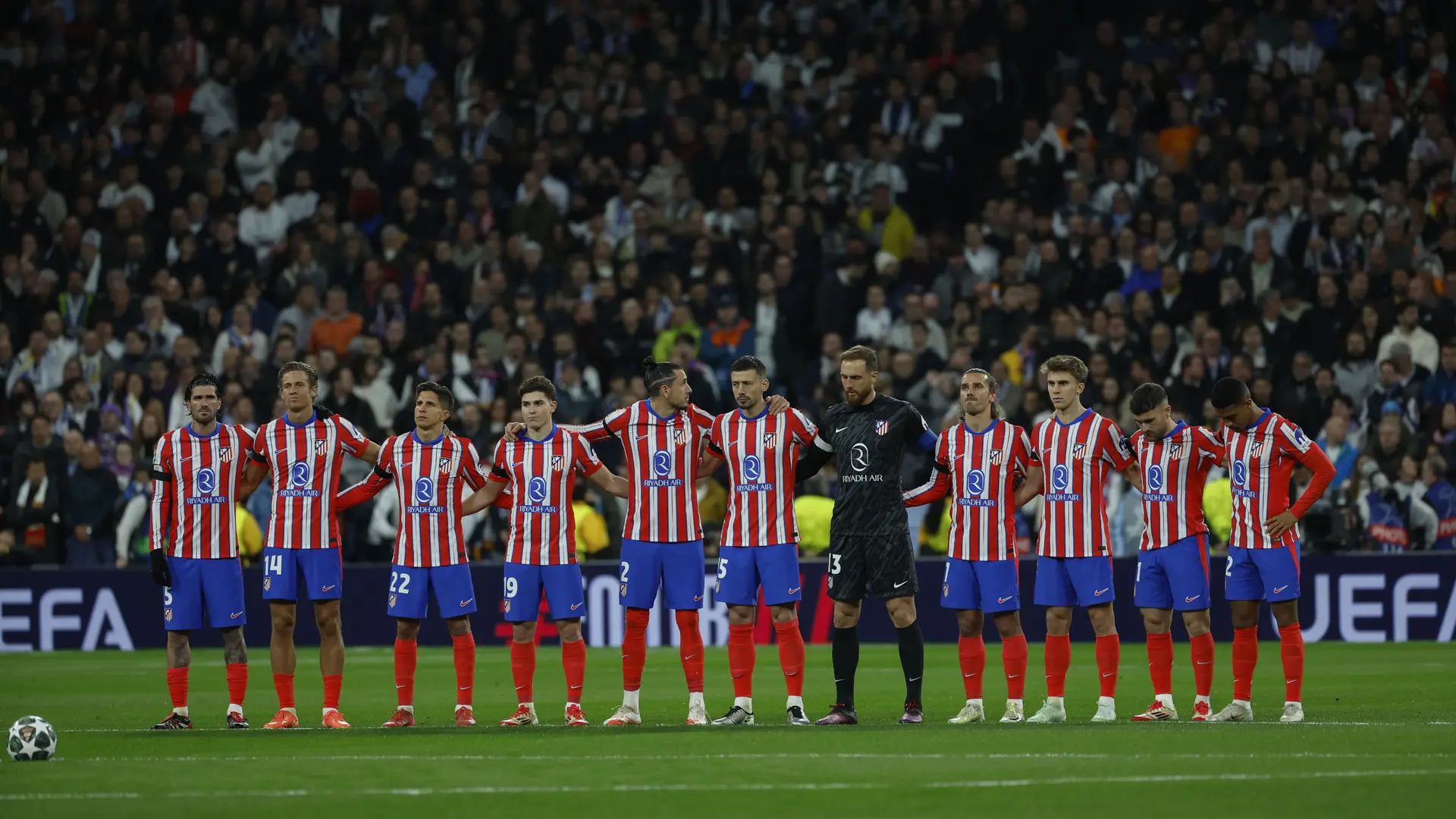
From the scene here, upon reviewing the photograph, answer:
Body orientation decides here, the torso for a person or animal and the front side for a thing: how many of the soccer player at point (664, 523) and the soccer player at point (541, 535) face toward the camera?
2

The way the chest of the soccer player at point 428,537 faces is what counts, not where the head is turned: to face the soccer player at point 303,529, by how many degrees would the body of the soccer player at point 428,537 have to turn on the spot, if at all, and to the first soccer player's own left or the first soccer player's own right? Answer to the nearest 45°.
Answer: approximately 90° to the first soccer player's own right

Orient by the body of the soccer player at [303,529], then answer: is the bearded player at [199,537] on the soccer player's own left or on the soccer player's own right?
on the soccer player's own right

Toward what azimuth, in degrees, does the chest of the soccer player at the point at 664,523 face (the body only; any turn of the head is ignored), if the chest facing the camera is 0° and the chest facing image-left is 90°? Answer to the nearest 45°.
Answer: approximately 0°

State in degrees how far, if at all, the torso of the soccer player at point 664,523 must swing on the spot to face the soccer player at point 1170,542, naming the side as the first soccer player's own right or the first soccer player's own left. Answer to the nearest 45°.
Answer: approximately 90° to the first soccer player's own left

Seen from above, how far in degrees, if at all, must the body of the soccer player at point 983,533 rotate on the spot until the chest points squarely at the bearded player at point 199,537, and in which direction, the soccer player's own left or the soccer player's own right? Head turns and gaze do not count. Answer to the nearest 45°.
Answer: approximately 90° to the soccer player's own right

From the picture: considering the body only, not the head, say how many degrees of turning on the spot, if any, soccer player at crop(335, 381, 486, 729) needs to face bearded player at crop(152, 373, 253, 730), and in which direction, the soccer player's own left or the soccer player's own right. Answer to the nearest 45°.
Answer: approximately 90° to the soccer player's own right
